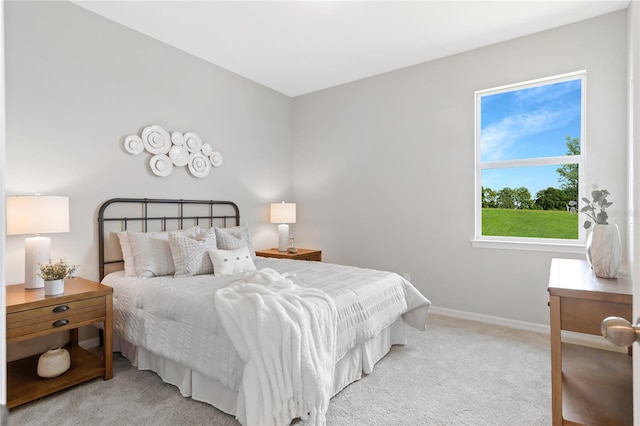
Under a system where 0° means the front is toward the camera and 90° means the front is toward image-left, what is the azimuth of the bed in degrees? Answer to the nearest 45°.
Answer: approximately 315°

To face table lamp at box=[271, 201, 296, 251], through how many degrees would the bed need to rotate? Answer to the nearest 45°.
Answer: approximately 135° to its left

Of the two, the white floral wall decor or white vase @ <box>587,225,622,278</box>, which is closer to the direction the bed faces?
the white vase

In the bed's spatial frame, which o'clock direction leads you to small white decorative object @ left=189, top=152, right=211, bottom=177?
The small white decorative object is roughly at 7 o'clock from the bed.

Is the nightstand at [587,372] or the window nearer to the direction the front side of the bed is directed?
the nightstand

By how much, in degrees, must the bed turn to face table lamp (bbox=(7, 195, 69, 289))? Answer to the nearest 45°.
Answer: approximately 135° to its right

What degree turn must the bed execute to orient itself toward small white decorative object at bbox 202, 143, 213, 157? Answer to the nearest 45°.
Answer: approximately 135° to its left

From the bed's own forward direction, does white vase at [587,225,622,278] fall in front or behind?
in front

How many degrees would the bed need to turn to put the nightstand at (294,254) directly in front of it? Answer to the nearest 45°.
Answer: approximately 135° to its left
